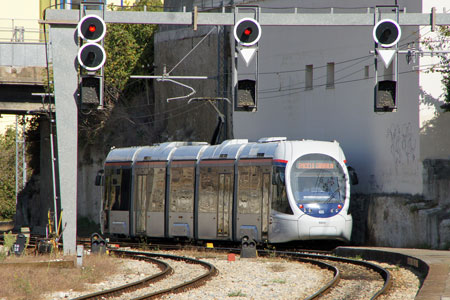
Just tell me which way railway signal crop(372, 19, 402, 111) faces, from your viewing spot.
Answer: facing the viewer

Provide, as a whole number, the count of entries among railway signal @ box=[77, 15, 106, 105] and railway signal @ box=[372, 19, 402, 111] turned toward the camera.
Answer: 2

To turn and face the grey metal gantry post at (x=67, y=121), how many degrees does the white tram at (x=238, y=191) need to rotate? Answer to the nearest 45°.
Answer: approximately 90° to its right

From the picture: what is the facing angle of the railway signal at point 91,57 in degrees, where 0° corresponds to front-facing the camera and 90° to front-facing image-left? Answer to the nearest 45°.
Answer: approximately 0°

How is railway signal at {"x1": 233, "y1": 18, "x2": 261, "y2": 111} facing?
toward the camera

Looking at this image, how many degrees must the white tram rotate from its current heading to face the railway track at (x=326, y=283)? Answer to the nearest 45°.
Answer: approximately 45° to its right
